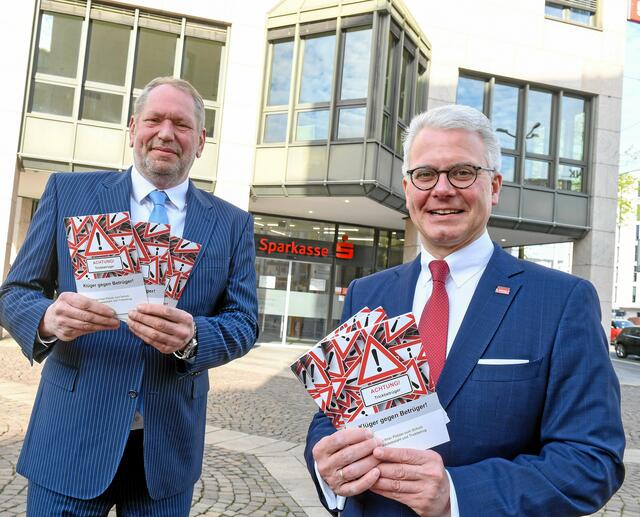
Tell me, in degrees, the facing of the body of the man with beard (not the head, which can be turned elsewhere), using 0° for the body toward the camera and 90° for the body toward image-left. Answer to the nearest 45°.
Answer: approximately 0°
